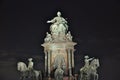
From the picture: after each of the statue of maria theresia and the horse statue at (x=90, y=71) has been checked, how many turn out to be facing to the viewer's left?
0

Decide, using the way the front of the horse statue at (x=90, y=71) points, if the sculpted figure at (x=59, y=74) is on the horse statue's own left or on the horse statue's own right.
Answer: on the horse statue's own right

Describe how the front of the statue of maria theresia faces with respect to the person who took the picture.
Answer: facing the viewer

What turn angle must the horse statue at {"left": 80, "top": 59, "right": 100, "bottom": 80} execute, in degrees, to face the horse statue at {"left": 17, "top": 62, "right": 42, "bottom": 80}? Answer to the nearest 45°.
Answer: approximately 135° to its right

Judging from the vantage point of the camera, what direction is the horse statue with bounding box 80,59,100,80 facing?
facing the viewer and to the right of the viewer
